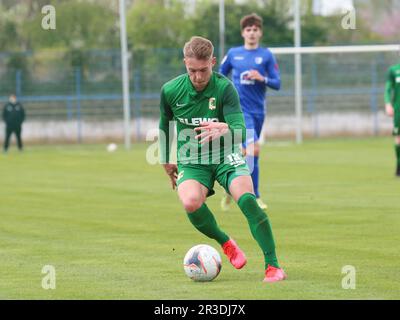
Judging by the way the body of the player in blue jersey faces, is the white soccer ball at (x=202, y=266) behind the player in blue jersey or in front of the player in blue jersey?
in front

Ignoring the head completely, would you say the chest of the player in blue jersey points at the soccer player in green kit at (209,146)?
yes

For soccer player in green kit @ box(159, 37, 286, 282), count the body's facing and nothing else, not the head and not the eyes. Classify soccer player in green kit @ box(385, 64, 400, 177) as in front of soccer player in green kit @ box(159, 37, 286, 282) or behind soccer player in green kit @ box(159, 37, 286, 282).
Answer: behind
